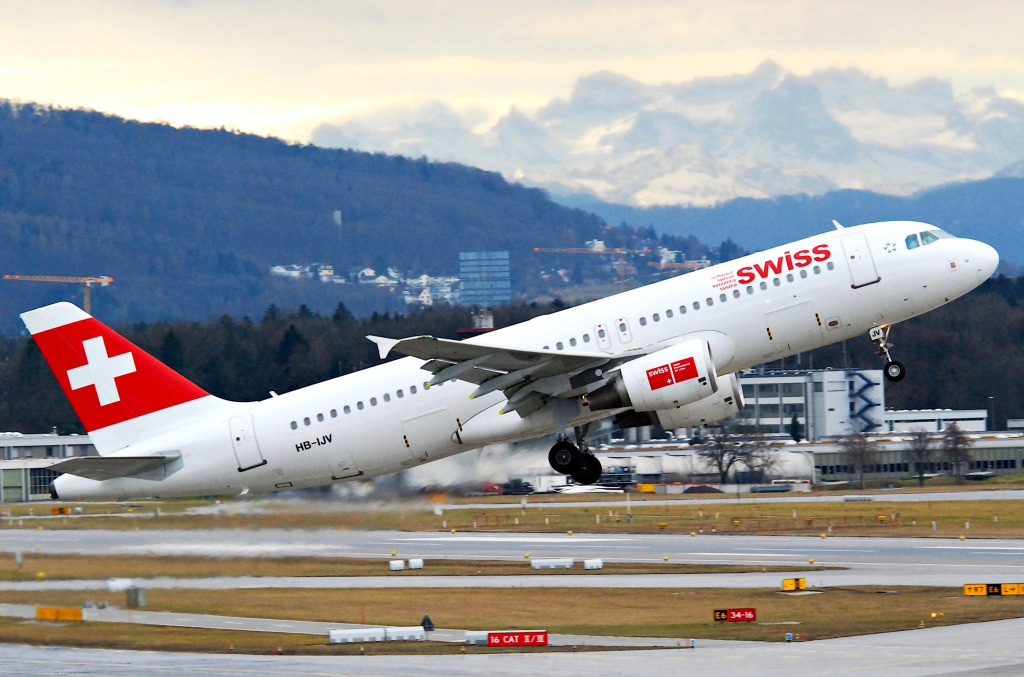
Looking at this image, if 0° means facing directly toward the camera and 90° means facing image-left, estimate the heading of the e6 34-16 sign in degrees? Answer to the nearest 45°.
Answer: approximately 0°

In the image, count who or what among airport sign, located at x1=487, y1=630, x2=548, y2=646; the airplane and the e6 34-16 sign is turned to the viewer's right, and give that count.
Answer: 1

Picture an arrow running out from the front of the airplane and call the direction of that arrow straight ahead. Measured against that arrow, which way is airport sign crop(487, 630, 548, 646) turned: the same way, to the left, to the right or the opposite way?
to the right

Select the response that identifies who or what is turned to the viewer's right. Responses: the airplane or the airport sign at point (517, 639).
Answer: the airplane

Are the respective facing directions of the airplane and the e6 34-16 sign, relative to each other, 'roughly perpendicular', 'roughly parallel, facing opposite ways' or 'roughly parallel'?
roughly perpendicular

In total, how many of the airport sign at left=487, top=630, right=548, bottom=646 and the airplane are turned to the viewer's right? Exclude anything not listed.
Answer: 1

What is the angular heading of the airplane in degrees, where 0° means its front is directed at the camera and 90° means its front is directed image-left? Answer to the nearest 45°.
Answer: approximately 270°

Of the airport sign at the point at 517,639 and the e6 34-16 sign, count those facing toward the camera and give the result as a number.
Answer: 2

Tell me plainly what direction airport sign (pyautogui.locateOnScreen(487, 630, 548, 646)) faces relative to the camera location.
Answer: facing the viewer

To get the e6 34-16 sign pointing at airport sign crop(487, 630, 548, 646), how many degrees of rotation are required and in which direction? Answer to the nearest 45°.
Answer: approximately 45° to its right

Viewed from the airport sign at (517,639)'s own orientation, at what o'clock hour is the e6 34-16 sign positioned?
The e6 34-16 sign is roughly at 8 o'clock from the airport sign.
